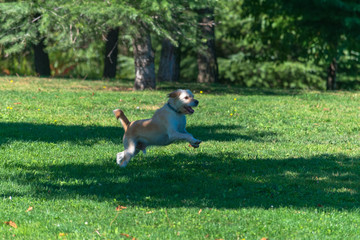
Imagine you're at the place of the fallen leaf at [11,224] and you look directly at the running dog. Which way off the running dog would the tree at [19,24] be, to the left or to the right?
left

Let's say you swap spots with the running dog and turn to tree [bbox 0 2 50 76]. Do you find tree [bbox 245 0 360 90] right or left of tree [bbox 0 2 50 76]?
right

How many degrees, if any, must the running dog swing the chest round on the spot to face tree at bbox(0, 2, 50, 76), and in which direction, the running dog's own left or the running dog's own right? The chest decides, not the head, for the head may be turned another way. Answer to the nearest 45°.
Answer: approximately 90° to the running dog's own left

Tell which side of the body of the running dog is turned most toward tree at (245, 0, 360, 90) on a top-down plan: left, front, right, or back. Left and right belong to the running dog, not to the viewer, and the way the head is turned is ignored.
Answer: left

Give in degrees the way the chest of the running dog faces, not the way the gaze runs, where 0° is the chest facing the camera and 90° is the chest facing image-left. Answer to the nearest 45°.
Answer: approximately 270°

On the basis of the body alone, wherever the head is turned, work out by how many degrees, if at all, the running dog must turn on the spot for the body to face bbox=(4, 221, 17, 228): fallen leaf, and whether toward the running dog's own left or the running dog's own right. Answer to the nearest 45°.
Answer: approximately 135° to the running dog's own right

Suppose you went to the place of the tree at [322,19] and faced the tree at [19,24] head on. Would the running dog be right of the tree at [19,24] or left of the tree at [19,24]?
left
